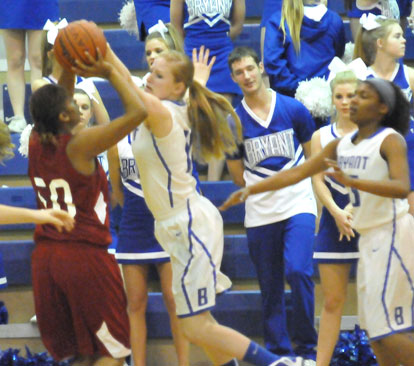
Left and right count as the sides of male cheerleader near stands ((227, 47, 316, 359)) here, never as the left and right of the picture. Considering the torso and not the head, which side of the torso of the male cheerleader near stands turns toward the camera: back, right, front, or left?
front

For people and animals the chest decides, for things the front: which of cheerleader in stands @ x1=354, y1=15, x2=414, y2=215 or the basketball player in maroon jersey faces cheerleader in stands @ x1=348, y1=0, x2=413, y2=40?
the basketball player in maroon jersey

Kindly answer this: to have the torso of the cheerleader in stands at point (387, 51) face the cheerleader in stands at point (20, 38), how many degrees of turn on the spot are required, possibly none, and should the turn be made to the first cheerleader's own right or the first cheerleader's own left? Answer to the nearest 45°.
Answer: approximately 135° to the first cheerleader's own right

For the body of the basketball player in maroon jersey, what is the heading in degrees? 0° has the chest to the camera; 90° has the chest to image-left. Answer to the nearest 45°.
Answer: approximately 225°

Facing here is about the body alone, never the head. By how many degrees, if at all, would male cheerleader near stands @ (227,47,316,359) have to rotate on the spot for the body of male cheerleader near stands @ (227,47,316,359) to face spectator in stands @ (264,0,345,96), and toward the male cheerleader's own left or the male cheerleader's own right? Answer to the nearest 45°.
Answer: approximately 180°

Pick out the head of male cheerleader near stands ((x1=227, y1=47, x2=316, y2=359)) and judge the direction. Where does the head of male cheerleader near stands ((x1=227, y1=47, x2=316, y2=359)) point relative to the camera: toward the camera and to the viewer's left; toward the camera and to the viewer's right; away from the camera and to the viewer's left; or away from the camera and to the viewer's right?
toward the camera and to the viewer's left

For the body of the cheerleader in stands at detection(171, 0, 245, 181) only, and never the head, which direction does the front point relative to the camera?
toward the camera

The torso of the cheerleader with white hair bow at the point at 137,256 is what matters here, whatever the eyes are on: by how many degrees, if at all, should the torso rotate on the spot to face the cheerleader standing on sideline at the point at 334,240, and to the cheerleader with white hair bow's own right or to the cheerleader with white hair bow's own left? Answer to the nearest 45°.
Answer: approximately 90° to the cheerleader with white hair bow's own left

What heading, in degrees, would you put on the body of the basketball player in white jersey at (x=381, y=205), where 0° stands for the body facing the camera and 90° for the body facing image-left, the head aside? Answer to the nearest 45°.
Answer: approximately 45°

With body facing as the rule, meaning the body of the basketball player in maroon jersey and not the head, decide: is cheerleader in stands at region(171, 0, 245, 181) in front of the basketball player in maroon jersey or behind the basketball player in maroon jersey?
in front

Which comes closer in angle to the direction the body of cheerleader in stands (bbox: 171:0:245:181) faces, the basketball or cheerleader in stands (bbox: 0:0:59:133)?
the basketball

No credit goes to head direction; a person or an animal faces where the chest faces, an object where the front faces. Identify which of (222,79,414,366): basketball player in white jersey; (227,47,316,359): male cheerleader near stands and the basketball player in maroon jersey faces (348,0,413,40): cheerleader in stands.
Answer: the basketball player in maroon jersey

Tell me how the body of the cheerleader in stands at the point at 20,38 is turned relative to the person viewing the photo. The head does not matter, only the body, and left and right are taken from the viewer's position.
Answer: facing the viewer
